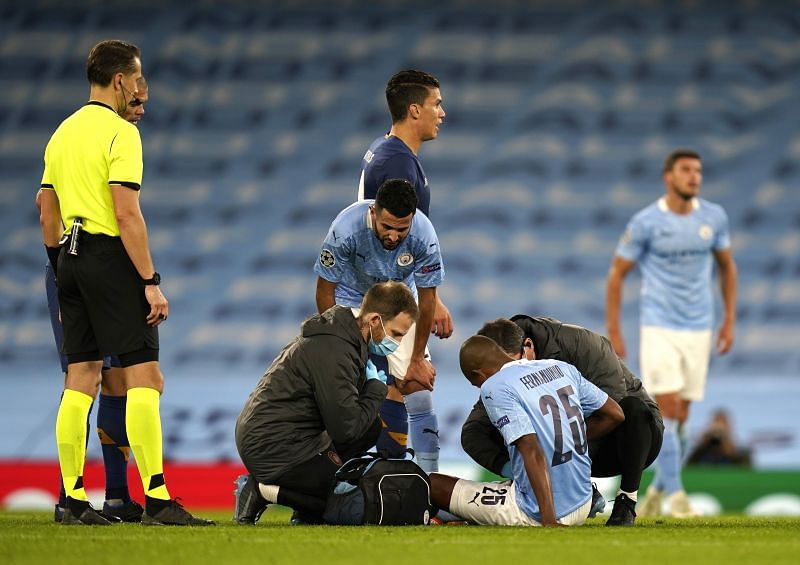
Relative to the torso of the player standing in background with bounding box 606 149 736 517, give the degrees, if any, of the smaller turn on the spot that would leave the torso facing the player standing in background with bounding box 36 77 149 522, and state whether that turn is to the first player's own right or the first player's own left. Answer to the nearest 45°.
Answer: approximately 45° to the first player's own right

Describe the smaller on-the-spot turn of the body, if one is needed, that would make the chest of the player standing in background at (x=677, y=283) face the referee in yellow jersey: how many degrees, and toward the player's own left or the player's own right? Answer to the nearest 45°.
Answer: approximately 45° to the player's own right

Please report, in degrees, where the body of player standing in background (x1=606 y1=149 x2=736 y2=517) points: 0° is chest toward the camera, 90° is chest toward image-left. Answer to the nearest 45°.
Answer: approximately 0°

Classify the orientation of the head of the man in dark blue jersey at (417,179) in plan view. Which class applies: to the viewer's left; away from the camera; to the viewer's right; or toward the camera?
to the viewer's right

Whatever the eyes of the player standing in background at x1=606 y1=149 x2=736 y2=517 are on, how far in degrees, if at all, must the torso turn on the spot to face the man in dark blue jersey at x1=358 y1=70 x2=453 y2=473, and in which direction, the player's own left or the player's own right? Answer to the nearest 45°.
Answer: approximately 45° to the player's own right

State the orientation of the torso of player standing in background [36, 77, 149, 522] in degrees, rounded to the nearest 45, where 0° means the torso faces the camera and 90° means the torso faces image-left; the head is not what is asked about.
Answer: approximately 315°
